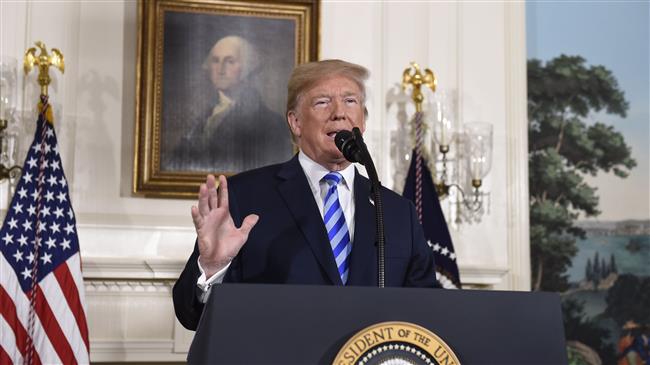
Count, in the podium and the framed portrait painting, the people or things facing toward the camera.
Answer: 2

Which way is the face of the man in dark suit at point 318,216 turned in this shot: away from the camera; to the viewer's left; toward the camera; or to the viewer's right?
toward the camera

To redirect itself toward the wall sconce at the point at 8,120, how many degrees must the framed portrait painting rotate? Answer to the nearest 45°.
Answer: approximately 90° to its right

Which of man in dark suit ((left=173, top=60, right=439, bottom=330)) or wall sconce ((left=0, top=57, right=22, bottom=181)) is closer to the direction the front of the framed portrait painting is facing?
the man in dark suit

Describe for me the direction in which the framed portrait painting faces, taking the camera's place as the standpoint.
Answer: facing the viewer

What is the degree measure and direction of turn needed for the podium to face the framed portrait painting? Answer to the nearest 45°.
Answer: approximately 180°

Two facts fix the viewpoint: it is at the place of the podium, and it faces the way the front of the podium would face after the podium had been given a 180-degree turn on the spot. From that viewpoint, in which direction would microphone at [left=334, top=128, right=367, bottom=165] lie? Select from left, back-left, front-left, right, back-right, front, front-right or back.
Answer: front

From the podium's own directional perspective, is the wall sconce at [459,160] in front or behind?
behind

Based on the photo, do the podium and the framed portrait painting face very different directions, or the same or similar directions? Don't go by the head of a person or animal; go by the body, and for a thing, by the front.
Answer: same or similar directions

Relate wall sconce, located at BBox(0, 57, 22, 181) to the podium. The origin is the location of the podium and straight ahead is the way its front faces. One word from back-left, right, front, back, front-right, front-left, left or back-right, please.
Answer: back-right

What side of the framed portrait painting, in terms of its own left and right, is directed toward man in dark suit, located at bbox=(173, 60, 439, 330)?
front

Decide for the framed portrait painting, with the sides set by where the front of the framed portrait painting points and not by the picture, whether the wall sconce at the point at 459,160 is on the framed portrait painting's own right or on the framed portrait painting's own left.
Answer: on the framed portrait painting's own left

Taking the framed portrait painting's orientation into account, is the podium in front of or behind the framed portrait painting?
in front

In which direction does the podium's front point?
toward the camera

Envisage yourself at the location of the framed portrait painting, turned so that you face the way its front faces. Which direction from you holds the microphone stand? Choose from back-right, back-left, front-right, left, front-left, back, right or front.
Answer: front

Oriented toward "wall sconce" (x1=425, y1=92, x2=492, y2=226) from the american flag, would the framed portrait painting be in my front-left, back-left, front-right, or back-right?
front-left
